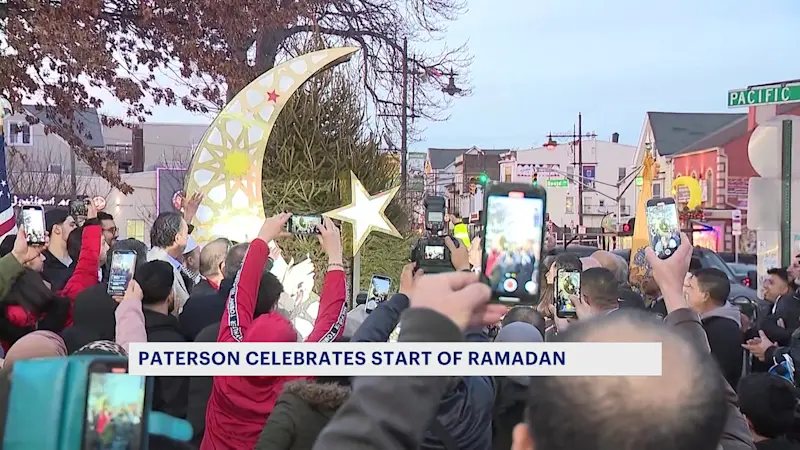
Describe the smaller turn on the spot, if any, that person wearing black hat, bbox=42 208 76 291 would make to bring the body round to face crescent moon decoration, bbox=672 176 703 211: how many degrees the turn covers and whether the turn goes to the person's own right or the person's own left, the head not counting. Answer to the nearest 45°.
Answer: approximately 45° to the person's own left

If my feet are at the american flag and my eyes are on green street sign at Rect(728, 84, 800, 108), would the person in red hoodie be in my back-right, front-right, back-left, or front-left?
front-right

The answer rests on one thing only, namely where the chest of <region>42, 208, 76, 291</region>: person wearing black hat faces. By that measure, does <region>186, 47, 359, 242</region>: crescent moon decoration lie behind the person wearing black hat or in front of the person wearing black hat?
in front

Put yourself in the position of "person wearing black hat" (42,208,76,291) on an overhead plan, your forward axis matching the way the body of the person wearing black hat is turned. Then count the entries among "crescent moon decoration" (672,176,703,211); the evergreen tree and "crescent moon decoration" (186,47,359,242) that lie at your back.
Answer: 0

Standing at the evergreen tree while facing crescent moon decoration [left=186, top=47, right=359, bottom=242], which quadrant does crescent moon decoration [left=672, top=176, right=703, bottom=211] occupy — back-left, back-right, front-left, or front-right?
back-left

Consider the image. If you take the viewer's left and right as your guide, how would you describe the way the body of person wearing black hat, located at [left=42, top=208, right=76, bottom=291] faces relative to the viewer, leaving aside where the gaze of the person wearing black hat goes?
facing to the right of the viewer

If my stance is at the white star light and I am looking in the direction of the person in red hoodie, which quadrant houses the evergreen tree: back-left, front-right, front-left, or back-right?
back-right

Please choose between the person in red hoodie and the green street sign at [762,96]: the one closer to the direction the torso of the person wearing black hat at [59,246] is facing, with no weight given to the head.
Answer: the green street sign

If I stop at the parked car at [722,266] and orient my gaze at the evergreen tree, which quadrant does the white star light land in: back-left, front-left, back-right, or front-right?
front-left

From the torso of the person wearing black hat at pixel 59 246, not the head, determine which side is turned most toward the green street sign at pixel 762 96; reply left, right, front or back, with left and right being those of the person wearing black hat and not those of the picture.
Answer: front

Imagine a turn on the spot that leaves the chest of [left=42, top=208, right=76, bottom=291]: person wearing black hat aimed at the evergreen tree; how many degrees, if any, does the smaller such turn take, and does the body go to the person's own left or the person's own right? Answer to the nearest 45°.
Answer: approximately 45° to the person's own left
